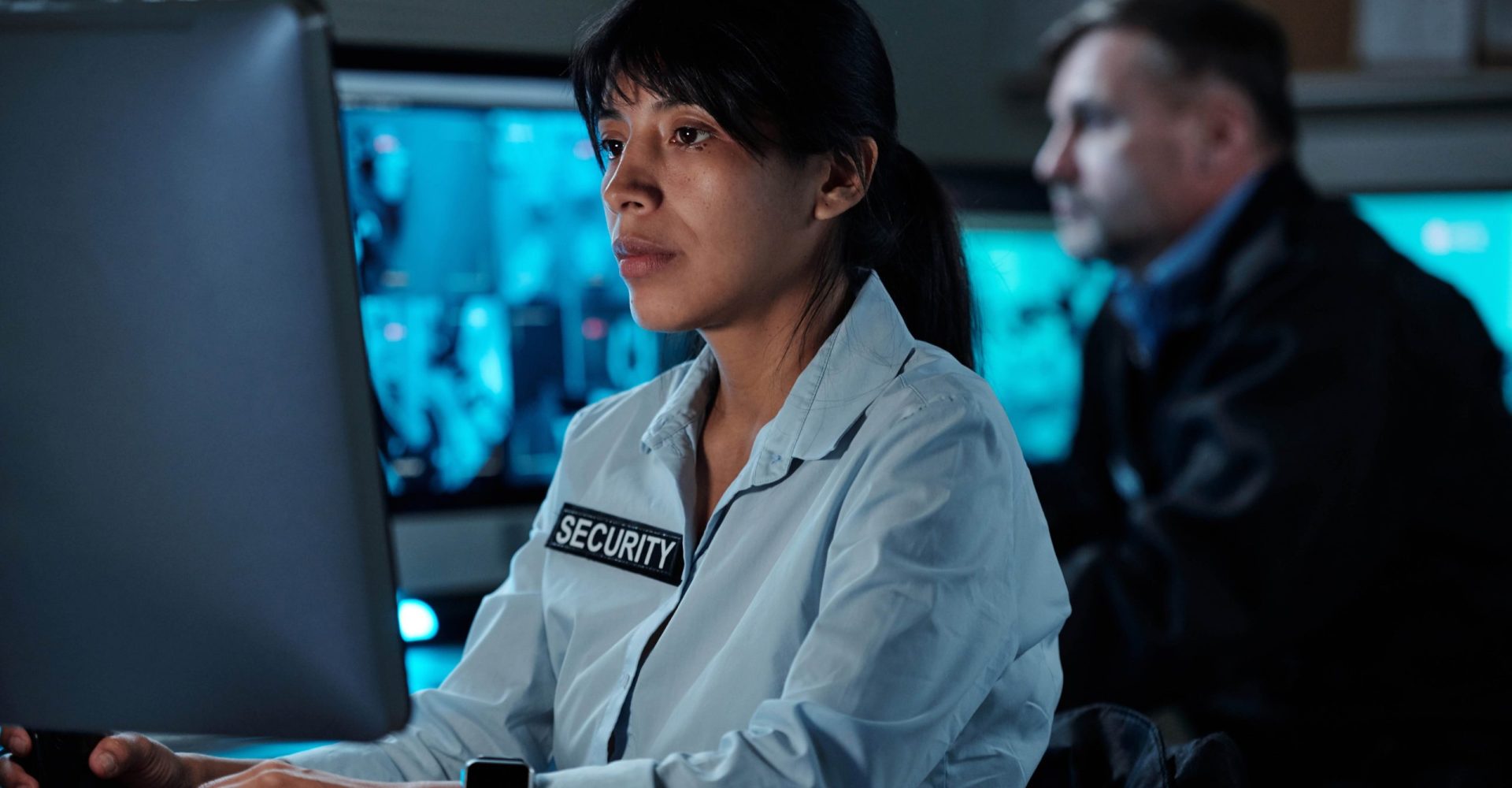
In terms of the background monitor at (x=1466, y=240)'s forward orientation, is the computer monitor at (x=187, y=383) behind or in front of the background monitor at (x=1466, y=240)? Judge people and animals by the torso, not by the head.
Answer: in front

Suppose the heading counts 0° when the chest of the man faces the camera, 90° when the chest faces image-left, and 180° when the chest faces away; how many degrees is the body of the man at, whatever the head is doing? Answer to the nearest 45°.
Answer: approximately 90°

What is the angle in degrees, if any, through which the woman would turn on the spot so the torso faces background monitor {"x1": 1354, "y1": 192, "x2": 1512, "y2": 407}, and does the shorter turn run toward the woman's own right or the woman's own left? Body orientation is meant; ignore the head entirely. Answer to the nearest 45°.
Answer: approximately 180°

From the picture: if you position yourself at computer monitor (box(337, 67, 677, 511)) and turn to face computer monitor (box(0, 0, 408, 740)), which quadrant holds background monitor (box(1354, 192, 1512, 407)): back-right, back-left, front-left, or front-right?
back-left

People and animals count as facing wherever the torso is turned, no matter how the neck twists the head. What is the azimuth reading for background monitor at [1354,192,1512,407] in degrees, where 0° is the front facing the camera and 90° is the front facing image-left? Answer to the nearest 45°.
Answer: approximately 0°

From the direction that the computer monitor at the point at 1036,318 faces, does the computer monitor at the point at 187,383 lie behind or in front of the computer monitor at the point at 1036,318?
in front

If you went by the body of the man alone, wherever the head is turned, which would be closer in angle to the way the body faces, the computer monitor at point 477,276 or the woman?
the computer monitor
